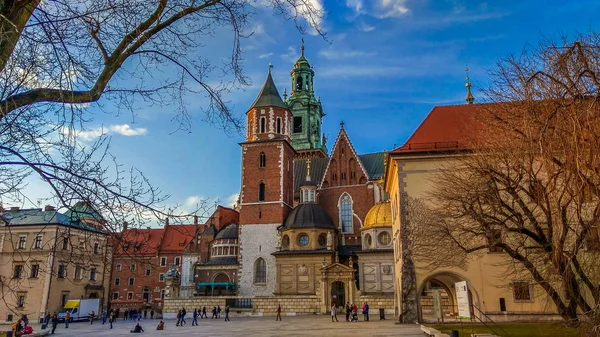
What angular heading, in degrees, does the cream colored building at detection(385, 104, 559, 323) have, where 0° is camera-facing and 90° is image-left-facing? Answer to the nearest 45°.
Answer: approximately 0°

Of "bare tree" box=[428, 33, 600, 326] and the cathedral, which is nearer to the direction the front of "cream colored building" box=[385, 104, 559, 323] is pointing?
the bare tree
